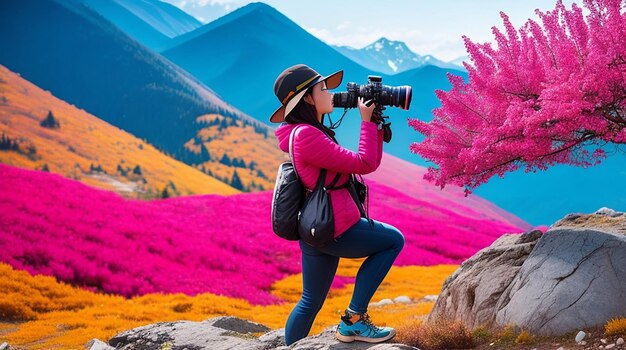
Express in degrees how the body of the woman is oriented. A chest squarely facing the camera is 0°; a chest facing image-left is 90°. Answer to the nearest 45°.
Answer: approximately 270°

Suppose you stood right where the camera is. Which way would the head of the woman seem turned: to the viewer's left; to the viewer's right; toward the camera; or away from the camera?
to the viewer's right

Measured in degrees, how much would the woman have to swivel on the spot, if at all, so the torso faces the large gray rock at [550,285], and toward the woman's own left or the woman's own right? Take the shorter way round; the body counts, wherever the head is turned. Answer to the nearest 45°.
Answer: approximately 45° to the woman's own left

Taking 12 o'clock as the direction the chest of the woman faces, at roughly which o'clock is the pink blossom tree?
The pink blossom tree is roughly at 11 o'clock from the woman.

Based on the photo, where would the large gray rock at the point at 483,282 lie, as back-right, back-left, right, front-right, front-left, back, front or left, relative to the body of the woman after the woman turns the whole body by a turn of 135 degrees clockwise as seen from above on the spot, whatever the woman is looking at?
back
